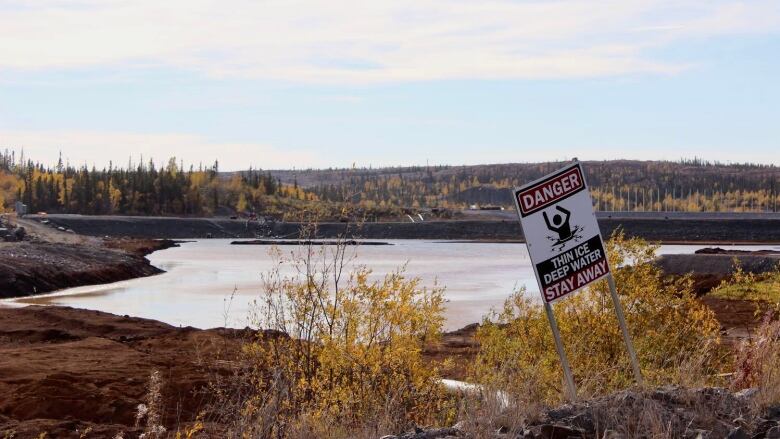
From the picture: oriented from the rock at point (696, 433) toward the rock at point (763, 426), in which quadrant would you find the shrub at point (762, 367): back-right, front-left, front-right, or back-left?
front-left

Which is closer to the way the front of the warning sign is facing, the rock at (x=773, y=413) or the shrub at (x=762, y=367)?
the rock

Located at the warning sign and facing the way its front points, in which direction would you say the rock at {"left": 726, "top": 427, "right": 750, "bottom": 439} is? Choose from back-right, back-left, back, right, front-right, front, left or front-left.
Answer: front-left

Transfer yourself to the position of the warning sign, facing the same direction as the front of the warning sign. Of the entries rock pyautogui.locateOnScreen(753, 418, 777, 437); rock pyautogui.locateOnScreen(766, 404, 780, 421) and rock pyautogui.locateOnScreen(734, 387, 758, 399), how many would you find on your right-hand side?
0

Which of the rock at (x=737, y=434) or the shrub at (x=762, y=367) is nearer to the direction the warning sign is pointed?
the rock

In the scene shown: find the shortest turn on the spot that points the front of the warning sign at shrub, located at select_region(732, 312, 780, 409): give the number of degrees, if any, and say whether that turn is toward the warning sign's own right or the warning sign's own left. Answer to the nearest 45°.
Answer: approximately 135° to the warning sign's own left

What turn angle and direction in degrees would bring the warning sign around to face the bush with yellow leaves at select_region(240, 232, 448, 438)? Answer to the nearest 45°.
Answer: approximately 135° to its right

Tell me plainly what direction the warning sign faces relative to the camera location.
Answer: facing the viewer

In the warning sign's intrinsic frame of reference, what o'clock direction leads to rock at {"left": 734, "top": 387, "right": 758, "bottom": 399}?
The rock is roughly at 9 o'clock from the warning sign.
